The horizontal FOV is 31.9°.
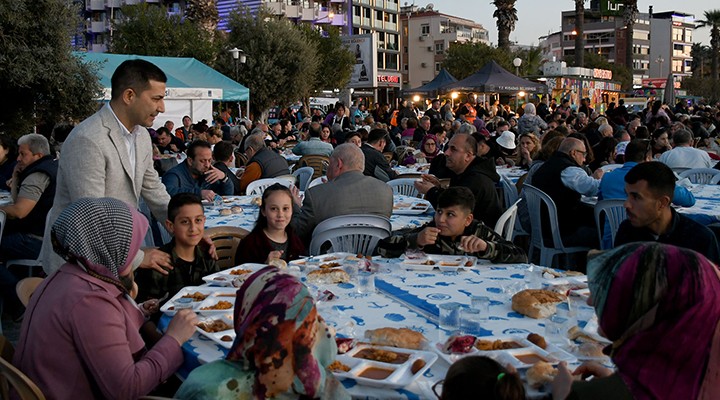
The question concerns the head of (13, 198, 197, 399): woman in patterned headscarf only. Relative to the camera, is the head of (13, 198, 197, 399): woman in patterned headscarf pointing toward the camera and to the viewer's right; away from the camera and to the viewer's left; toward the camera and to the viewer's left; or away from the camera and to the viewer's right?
away from the camera and to the viewer's right

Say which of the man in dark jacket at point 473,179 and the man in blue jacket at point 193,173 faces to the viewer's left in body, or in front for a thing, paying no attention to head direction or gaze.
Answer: the man in dark jacket

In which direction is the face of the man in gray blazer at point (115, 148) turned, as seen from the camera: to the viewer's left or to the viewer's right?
to the viewer's right

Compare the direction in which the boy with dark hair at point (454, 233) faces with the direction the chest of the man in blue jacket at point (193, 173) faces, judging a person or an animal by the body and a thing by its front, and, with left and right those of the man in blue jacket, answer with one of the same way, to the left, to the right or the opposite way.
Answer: to the right

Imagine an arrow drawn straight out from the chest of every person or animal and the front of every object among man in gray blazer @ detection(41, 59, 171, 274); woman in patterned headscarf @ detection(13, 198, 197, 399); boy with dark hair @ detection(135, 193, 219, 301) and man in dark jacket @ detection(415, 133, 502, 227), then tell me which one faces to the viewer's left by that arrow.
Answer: the man in dark jacket

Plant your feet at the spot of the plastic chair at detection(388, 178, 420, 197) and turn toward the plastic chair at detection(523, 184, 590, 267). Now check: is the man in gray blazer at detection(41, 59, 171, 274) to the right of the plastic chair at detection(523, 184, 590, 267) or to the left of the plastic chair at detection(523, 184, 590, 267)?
right

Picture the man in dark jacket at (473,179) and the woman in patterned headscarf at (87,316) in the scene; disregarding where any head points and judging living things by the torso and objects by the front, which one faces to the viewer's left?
the man in dark jacket

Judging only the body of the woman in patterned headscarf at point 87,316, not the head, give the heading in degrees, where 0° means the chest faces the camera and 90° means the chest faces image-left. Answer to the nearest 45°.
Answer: approximately 225°

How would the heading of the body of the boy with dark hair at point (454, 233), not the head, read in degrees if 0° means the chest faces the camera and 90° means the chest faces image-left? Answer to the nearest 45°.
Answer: approximately 45°

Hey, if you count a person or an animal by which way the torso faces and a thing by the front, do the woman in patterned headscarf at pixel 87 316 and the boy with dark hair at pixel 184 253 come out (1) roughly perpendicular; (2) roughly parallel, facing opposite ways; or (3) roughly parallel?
roughly perpendicular

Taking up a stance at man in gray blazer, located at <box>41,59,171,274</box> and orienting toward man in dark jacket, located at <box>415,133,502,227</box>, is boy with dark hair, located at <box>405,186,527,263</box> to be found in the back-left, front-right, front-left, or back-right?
front-right

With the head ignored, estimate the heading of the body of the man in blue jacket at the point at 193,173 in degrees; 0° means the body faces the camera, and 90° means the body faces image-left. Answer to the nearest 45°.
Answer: approximately 315°

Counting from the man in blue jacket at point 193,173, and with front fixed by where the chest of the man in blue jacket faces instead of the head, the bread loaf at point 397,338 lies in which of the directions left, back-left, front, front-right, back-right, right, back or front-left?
front-right

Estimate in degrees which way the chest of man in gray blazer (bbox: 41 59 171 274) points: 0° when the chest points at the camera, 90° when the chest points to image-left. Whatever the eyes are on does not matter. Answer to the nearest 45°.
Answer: approximately 315°
